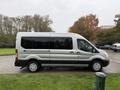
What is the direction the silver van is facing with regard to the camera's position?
facing to the right of the viewer
